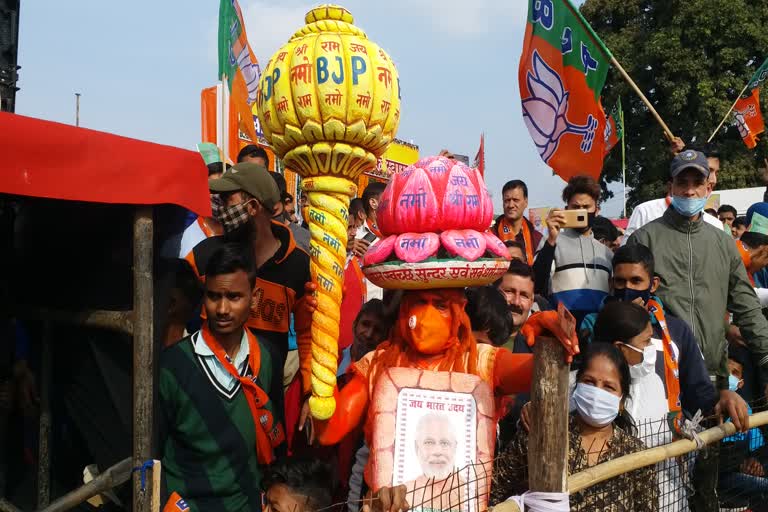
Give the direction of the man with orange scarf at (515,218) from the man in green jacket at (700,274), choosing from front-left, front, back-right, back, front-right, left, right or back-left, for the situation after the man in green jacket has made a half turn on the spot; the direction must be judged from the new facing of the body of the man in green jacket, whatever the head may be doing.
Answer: front-left

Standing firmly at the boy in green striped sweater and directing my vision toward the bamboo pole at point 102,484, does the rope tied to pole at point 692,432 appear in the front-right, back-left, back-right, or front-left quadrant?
back-left

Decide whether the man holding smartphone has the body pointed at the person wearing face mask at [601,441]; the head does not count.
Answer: yes

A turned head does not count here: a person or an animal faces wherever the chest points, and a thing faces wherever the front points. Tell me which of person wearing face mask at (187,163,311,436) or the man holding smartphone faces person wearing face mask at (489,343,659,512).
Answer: the man holding smartphone

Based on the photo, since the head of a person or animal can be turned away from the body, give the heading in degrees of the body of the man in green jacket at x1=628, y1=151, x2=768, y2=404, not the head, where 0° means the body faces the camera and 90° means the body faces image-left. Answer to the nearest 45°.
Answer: approximately 0°

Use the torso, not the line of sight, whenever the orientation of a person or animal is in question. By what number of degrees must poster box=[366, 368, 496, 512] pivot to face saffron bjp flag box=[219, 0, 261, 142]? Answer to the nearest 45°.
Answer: approximately 135° to its right

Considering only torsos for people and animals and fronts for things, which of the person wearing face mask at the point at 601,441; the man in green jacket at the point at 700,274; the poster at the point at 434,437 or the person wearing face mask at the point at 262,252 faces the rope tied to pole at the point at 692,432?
the man in green jacket

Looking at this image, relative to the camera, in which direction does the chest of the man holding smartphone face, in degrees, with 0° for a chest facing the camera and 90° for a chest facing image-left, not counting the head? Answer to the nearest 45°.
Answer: approximately 0°

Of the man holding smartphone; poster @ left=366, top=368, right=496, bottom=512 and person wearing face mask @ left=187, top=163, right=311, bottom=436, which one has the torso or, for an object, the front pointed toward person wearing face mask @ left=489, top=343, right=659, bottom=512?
the man holding smartphone

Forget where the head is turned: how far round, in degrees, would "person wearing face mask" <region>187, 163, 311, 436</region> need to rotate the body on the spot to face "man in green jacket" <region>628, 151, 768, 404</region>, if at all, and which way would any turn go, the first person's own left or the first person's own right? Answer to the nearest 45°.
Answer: approximately 135° to the first person's own left

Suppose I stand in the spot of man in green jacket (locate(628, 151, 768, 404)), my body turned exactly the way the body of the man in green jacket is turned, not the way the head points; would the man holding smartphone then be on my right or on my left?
on my right

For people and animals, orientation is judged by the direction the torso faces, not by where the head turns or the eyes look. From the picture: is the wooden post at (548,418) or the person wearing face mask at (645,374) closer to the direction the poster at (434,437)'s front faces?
the wooden post
